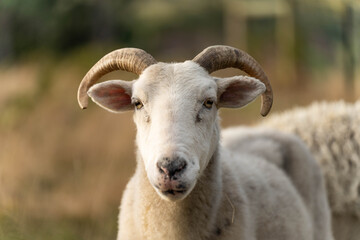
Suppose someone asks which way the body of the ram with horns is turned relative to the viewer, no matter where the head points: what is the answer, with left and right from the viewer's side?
facing the viewer and to the left of the viewer

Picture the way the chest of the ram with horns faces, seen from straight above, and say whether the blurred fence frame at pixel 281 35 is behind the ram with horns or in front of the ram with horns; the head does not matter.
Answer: behind
